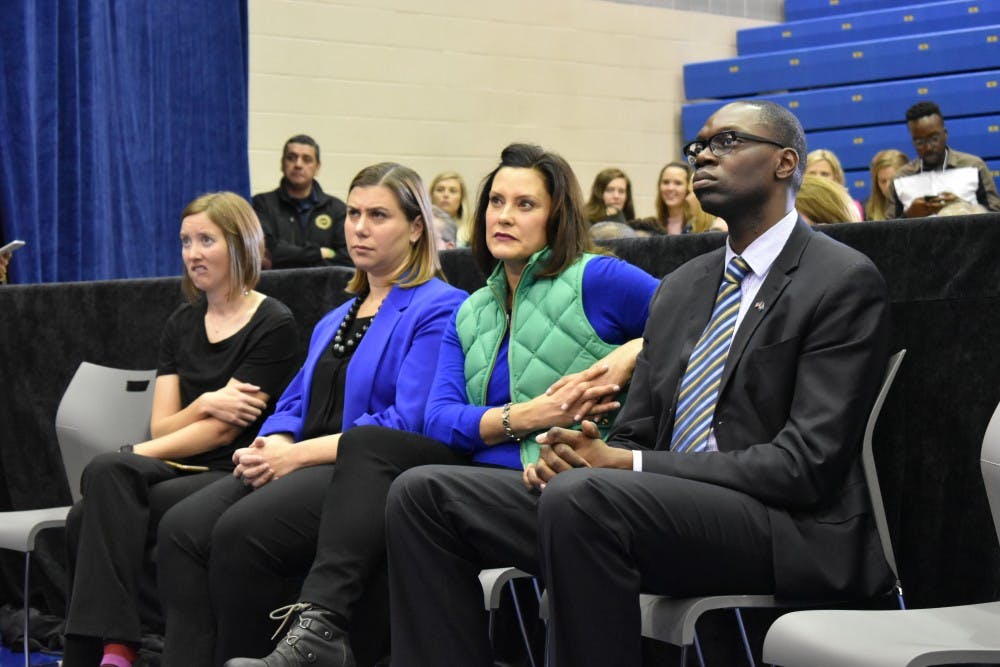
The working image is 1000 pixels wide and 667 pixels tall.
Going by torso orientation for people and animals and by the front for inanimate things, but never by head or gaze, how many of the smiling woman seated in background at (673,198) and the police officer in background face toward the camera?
2

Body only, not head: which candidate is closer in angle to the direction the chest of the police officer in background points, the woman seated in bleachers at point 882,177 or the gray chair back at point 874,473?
the gray chair back

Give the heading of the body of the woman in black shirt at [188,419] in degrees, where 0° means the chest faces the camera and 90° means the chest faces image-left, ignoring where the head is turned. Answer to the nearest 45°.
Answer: approximately 45°
